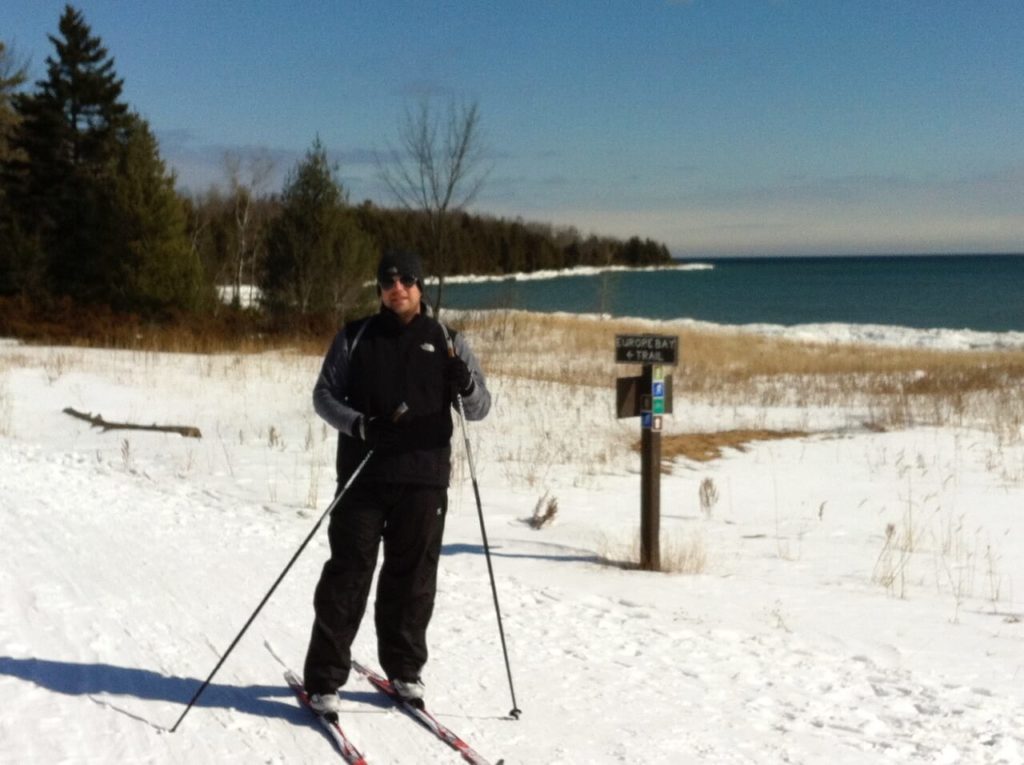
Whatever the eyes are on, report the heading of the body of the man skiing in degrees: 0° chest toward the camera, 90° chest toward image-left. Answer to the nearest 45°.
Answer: approximately 0°

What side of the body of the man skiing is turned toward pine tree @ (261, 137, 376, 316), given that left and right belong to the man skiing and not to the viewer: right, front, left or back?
back

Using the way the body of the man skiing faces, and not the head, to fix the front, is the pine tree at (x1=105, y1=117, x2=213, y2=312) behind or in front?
behind

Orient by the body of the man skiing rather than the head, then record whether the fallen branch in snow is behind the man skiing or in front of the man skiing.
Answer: behind

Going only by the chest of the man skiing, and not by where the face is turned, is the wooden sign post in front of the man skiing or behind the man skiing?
behind
